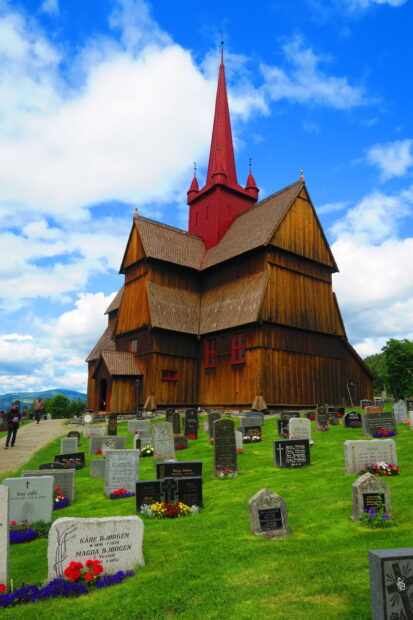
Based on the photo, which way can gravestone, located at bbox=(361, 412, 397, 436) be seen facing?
toward the camera

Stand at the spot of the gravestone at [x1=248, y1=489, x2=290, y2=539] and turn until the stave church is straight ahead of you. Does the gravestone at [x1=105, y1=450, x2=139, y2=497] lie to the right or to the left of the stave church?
left

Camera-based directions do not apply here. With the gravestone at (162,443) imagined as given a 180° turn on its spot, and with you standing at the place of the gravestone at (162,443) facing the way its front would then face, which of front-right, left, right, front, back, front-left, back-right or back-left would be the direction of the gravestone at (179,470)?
back

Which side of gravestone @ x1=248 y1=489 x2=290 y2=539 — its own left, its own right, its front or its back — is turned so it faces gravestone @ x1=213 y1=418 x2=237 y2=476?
back

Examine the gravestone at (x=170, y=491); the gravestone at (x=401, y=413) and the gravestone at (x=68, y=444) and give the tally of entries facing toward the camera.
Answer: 3

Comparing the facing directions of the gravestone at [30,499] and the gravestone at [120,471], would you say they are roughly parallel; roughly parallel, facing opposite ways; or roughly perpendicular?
roughly parallel

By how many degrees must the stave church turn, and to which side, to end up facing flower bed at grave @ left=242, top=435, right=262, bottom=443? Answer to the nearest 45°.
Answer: approximately 45° to its left

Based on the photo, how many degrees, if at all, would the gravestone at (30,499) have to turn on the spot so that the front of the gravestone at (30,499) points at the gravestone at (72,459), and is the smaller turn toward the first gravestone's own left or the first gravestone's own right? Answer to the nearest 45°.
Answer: approximately 180°

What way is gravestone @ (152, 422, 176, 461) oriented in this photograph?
toward the camera

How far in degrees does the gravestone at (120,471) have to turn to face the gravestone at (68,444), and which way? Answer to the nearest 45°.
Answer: approximately 180°

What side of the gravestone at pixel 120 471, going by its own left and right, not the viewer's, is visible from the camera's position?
front

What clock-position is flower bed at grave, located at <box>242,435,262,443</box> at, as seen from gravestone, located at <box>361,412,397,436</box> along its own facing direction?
The flower bed at grave is roughly at 3 o'clock from the gravestone.
